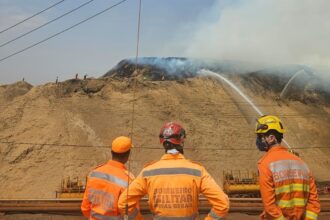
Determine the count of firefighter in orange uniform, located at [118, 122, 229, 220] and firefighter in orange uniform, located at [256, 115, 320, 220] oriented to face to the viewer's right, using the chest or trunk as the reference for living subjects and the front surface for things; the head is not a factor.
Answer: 0

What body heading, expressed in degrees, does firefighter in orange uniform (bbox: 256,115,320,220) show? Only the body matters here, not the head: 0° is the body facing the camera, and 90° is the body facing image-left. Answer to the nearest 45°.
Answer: approximately 135°

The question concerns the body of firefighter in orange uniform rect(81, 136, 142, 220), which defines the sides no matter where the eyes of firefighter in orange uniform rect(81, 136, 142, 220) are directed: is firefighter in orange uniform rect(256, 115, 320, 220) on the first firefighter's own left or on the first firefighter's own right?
on the first firefighter's own right

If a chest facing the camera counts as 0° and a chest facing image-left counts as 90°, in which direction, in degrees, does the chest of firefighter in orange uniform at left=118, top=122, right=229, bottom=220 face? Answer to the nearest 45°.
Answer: approximately 180°

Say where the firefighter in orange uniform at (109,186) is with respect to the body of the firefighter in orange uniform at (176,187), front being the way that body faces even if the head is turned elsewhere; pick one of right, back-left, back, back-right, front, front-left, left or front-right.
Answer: front-left

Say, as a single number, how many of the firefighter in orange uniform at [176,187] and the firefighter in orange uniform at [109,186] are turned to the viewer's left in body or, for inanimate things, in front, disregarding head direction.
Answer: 0

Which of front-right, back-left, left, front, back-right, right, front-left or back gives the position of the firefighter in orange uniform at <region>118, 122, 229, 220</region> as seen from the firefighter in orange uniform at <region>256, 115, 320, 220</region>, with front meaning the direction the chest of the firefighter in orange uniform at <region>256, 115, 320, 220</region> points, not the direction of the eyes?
left

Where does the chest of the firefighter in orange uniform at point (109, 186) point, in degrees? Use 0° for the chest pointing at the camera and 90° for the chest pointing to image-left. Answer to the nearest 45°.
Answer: approximately 225°

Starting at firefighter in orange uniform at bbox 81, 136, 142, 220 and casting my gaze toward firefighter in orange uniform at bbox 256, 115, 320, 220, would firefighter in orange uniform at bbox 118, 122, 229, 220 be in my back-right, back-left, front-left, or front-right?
front-right

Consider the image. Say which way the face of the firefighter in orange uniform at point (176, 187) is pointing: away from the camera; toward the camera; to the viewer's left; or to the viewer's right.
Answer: away from the camera

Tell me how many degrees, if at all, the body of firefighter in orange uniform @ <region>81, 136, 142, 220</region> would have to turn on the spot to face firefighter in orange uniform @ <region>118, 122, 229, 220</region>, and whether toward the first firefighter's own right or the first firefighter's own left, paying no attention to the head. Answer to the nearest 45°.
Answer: approximately 90° to the first firefighter's own right
